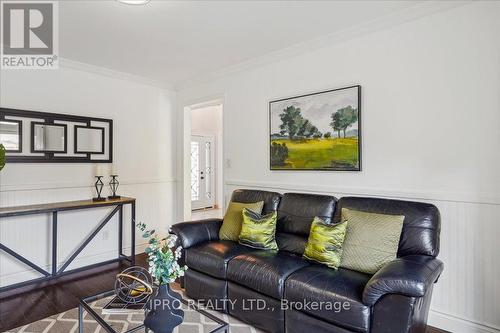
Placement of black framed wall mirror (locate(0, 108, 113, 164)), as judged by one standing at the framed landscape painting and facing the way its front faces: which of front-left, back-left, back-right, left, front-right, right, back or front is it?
front-right

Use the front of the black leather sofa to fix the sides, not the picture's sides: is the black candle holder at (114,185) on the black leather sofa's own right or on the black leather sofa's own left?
on the black leather sofa's own right

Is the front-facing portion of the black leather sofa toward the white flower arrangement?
yes

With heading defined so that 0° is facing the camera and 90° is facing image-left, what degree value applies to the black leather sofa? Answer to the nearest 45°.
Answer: approximately 45°

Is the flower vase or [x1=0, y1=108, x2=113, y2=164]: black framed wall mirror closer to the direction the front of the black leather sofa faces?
the flower vase

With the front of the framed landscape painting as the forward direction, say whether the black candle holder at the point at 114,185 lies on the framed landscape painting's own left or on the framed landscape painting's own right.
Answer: on the framed landscape painting's own right

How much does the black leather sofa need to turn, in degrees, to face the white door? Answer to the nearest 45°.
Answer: approximately 90° to its right

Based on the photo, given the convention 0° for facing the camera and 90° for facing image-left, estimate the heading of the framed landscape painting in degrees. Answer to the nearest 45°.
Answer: approximately 45°
